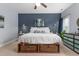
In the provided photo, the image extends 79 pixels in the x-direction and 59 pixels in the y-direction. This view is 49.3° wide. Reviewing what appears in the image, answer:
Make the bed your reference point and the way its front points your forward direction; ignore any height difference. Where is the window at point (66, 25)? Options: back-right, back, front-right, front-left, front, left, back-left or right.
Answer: front-left

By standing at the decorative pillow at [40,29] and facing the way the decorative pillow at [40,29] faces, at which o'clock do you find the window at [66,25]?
The window is roughly at 9 o'clock from the decorative pillow.

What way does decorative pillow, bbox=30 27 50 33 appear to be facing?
toward the camera
